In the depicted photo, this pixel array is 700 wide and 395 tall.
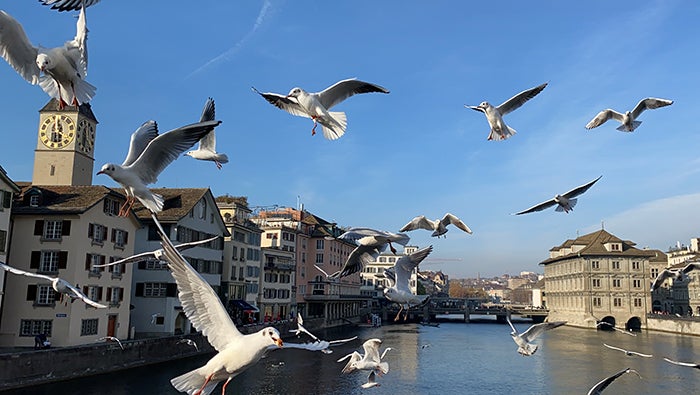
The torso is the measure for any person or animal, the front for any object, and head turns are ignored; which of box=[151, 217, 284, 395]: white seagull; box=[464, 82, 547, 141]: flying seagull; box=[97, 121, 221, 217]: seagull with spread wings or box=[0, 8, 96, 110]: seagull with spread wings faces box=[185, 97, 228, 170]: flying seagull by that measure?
box=[464, 82, 547, 141]: flying seagull

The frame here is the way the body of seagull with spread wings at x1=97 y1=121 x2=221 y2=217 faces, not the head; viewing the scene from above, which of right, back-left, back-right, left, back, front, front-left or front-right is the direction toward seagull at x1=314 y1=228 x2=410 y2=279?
back-right

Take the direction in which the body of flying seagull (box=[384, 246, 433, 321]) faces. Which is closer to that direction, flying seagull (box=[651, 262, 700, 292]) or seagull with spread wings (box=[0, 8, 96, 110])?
the seagull with spread wings

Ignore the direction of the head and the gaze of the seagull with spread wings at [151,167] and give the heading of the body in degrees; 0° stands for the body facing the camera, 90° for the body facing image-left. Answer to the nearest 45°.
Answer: approximately 90°

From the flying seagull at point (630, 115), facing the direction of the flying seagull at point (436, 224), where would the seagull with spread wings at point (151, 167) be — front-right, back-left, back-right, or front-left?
front-left

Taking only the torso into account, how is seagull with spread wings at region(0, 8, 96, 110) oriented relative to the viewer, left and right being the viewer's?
facing the viewer and to the left of the viewer

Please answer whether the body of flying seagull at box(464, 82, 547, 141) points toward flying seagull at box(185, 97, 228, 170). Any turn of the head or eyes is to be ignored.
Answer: yes

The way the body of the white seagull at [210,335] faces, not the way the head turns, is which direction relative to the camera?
to the viewer's right

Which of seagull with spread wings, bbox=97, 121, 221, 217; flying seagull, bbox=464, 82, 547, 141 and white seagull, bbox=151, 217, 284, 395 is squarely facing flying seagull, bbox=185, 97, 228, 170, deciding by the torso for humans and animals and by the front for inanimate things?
flying seagull, bbox=464, 82, 547, 141

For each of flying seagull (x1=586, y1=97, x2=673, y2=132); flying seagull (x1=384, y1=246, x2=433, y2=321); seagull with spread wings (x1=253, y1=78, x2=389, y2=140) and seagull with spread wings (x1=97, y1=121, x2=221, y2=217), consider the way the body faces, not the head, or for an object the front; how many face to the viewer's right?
0
